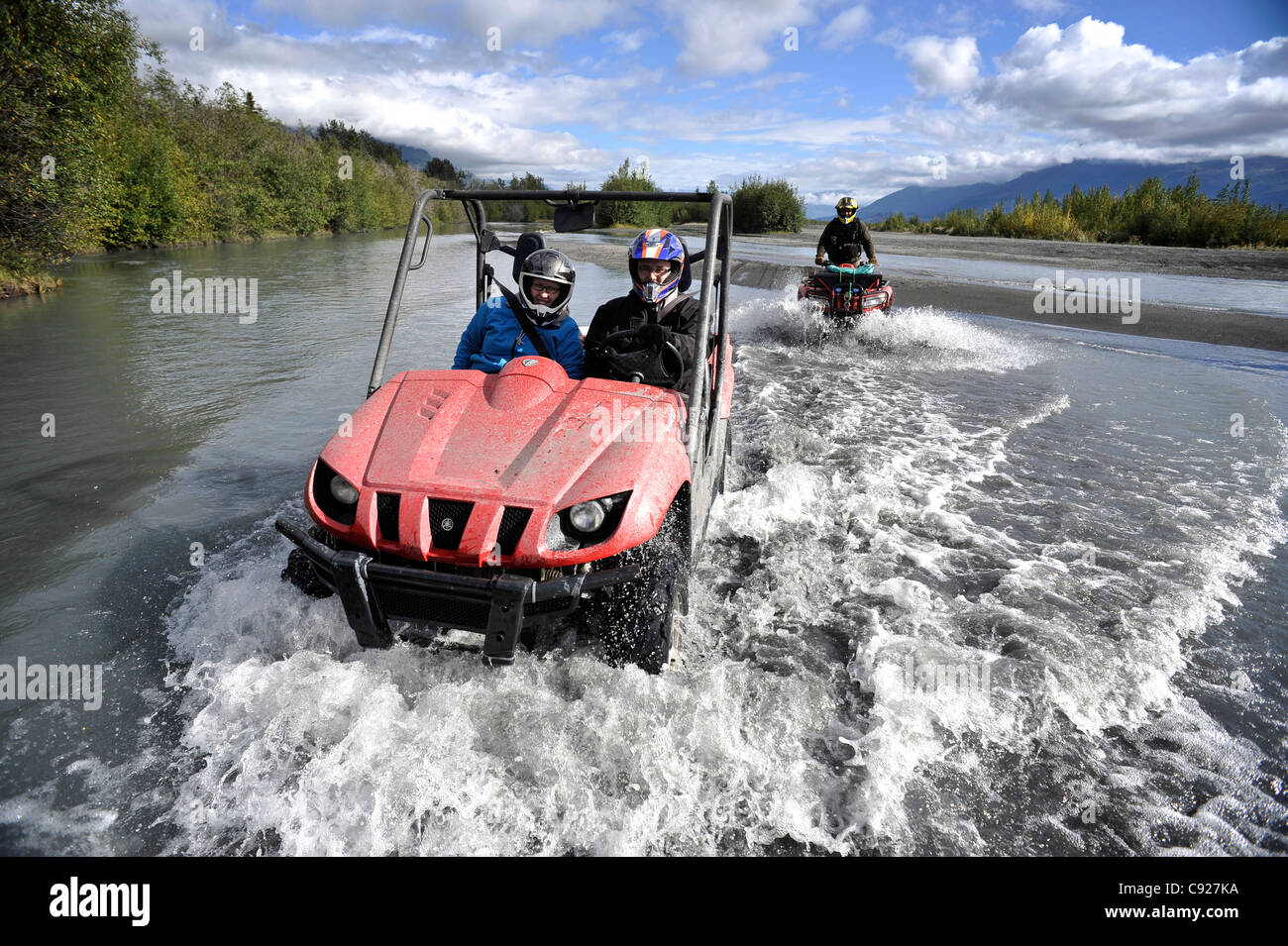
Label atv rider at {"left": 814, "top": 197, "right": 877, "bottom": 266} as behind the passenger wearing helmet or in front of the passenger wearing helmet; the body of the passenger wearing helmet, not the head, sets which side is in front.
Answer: behind

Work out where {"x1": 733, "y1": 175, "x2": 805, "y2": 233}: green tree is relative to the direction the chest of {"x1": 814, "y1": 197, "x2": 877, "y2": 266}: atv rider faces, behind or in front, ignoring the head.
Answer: behind

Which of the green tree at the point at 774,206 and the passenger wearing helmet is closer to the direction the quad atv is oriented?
the passenger wearing helmet

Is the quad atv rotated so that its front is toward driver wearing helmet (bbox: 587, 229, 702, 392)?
yes

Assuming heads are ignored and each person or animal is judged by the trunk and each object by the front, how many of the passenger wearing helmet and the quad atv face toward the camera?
2

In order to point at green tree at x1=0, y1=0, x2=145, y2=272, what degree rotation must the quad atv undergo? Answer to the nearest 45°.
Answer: approximately 90° to its right

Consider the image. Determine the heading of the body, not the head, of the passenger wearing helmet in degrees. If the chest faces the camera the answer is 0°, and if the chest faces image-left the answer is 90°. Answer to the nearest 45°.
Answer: approximately 0°
